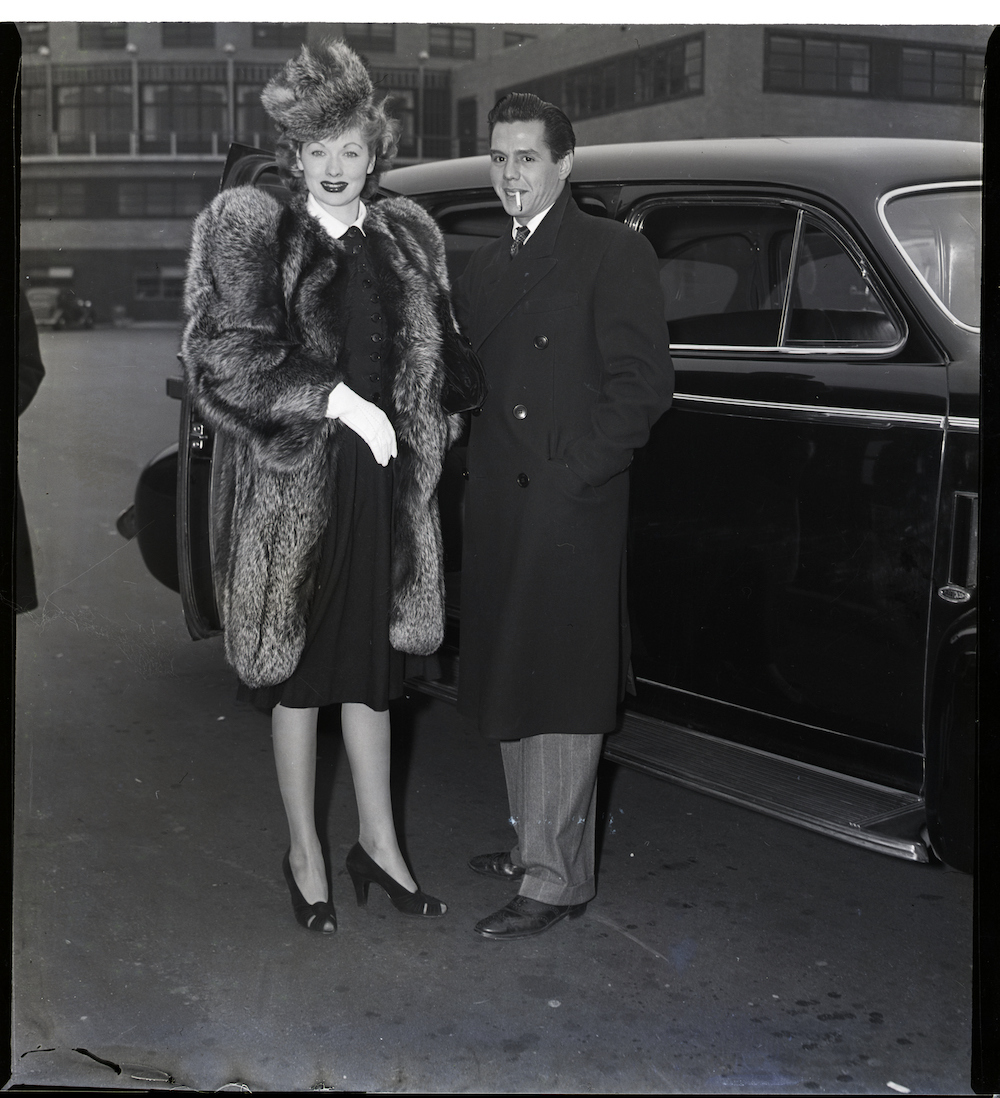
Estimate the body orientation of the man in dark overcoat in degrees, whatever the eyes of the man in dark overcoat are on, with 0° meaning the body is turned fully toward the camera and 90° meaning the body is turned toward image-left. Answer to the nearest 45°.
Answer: approximately 45°

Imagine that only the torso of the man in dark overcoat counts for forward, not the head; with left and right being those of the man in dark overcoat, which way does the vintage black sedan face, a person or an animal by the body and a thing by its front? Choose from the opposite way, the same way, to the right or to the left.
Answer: to the left

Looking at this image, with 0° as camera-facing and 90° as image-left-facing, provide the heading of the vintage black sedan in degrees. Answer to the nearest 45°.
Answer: approximately 315°
